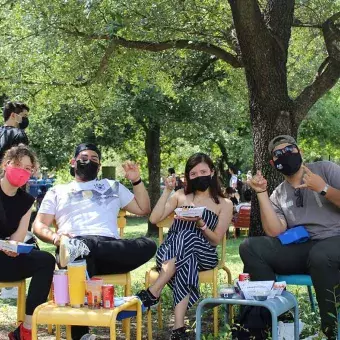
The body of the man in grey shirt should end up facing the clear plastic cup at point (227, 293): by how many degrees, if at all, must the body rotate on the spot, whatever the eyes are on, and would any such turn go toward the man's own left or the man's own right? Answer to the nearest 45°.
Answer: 0° — they already face it

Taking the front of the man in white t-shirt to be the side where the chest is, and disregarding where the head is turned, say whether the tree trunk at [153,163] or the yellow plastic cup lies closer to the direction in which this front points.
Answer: the yellow plastic cup

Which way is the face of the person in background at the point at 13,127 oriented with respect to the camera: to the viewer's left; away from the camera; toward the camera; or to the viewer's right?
to the viewer's right

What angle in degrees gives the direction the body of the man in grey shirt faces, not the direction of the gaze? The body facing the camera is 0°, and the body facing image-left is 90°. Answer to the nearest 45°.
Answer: approximately 45°

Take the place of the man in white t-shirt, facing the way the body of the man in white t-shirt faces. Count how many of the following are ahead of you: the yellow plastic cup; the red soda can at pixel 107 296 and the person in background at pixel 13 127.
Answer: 2

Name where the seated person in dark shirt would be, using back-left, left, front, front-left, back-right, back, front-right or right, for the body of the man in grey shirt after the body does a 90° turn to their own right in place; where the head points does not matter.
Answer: front-left

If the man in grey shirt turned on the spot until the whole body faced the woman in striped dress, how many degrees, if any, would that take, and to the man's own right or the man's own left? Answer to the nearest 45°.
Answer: approximately 45° to the man's own right

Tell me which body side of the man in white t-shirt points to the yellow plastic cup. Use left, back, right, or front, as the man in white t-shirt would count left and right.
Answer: front

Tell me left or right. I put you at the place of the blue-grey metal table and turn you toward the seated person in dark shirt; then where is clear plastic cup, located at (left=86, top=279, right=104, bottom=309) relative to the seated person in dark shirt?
left

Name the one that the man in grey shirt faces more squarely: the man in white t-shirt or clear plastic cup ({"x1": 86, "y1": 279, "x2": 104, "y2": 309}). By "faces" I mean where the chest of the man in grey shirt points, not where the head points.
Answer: the clear plastic cup

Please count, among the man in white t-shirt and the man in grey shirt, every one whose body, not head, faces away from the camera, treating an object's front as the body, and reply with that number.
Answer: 0

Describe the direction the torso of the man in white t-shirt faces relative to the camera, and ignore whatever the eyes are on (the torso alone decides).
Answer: toward the camera

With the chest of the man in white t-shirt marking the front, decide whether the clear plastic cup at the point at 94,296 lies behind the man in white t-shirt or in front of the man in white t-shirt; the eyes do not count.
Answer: in front

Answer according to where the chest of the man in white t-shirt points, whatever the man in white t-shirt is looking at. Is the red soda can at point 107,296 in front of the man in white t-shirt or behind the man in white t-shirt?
in front

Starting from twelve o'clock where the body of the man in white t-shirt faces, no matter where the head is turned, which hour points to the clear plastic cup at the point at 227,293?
The clear plastic cup is roughly at 11 o'clock from the man in white t-shirt.

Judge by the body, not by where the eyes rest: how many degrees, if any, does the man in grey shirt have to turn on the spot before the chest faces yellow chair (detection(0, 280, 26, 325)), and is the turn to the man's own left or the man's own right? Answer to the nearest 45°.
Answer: approximately 45° to the man's own right
